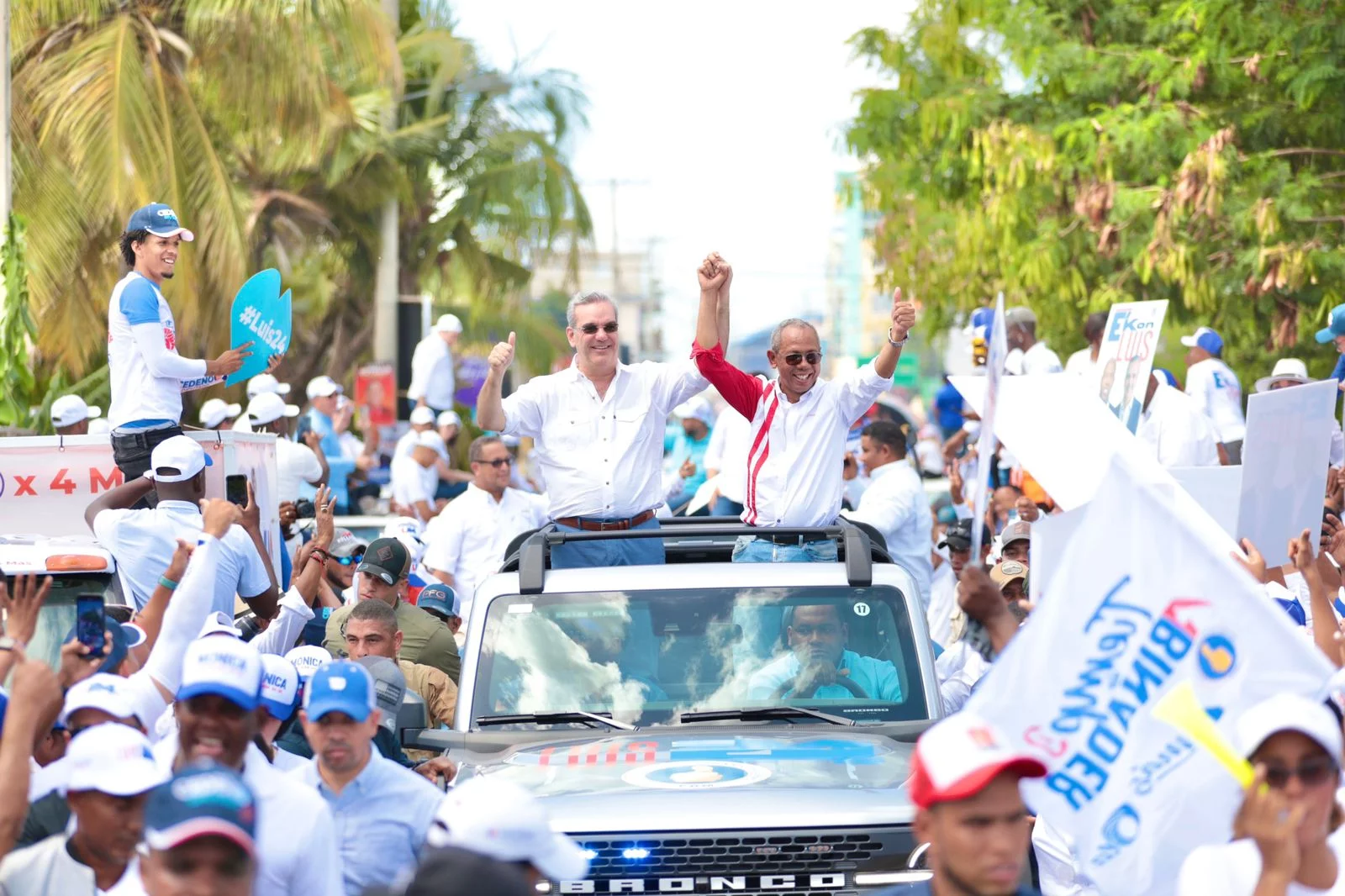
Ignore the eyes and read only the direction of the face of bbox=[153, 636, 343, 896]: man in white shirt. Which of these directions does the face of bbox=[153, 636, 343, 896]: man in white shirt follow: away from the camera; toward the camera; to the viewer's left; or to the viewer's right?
toward the camera

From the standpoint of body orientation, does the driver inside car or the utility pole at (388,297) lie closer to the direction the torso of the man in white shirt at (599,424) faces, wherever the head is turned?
the driver inside car

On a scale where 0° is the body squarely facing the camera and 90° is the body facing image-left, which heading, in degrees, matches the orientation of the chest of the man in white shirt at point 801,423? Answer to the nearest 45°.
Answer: approximately 0°

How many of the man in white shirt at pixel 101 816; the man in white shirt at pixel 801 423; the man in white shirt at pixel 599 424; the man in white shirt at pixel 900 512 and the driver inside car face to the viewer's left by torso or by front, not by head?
1

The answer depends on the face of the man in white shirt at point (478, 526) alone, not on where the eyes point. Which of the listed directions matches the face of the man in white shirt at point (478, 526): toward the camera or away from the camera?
toward the camera

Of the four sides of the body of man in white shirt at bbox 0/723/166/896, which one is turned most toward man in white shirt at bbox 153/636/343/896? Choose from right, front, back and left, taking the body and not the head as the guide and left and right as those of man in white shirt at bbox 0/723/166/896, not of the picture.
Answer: left

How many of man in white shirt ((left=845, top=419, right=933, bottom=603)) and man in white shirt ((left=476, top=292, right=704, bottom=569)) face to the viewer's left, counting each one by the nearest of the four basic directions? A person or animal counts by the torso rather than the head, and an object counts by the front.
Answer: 1

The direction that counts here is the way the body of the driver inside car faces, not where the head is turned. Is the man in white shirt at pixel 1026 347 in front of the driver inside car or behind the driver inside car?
behind

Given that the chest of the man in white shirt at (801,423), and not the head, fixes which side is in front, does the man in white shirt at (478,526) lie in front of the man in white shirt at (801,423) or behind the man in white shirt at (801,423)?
behind

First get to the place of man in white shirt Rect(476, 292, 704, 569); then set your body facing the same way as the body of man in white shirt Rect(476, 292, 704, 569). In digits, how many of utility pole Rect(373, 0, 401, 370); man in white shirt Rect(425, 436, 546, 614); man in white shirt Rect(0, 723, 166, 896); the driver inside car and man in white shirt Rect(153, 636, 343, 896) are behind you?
2

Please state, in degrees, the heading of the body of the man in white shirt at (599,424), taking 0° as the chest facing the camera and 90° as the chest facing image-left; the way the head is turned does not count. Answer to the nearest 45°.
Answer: approximately 0°

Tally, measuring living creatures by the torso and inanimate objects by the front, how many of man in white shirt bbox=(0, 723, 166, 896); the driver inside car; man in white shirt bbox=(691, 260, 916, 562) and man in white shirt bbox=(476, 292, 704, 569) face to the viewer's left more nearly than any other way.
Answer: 0

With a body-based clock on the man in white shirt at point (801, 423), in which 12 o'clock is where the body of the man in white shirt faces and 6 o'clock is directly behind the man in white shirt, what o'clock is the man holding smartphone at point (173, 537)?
The man holding smartphone is roughly at 3 o'clock from the man in white shirt.

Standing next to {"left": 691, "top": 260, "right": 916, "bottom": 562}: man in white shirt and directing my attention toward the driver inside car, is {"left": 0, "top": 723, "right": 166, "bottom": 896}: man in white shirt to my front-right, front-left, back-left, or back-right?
front-right

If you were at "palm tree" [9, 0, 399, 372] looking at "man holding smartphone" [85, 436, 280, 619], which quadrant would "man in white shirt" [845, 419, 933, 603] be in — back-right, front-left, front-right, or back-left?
front-left
